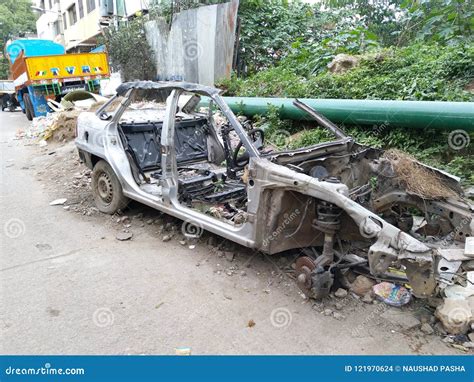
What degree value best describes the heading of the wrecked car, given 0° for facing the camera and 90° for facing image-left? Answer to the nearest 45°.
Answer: approximately 315°

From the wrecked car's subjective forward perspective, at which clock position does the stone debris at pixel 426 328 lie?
The stone debris is roughly at 12 o'clock from the wrecked car.

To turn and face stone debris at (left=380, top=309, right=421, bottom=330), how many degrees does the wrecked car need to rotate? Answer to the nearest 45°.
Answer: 0° — it already faces it

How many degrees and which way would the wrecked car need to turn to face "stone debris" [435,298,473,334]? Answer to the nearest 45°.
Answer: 0° — it already faces it

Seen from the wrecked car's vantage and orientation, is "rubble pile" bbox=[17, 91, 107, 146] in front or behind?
behind

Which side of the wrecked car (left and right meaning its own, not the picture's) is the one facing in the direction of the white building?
back

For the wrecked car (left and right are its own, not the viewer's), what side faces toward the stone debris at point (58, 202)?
back

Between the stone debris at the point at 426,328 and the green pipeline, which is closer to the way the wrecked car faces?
the stone debris

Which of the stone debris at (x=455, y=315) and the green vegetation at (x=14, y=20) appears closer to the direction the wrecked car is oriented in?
the stone debris

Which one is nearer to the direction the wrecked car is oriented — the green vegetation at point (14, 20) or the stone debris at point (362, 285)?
the stone debris
